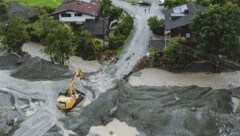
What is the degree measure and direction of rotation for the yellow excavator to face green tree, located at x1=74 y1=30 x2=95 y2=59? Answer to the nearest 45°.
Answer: approximately 45° to its left

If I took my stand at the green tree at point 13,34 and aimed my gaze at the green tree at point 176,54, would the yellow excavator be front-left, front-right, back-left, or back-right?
front-right

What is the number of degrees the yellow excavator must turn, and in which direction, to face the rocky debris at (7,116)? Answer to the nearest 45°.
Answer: approximately 135° to its left

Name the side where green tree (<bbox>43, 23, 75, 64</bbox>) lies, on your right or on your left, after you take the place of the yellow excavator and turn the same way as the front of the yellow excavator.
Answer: on your left

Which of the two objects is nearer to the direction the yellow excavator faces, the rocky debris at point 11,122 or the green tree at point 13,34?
the green tree

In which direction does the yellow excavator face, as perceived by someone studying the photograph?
facing away from the viewer and to the right of the viewer

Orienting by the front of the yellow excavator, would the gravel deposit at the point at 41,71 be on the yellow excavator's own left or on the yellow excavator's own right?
on the yellow excavator's own left

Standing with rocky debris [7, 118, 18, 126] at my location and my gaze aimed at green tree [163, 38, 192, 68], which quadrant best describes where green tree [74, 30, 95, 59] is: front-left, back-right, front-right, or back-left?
front-left

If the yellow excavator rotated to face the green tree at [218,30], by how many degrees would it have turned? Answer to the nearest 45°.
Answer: approximately 45° to its right

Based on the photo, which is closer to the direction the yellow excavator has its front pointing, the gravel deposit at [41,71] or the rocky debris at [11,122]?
the gravel deposit

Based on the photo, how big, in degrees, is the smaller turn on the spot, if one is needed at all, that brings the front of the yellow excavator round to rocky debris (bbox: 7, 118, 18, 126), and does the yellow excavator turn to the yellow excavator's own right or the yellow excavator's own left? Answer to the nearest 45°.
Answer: approximately 180°

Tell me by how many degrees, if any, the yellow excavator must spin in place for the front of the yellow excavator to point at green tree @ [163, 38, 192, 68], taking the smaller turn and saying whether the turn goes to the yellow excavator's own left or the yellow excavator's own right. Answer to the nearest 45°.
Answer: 0° — it already faces it

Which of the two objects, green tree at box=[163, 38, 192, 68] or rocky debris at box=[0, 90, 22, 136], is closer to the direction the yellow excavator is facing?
the green tree

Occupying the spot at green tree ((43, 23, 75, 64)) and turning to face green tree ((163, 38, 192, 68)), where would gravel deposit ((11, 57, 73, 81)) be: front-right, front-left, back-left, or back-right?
back-right
